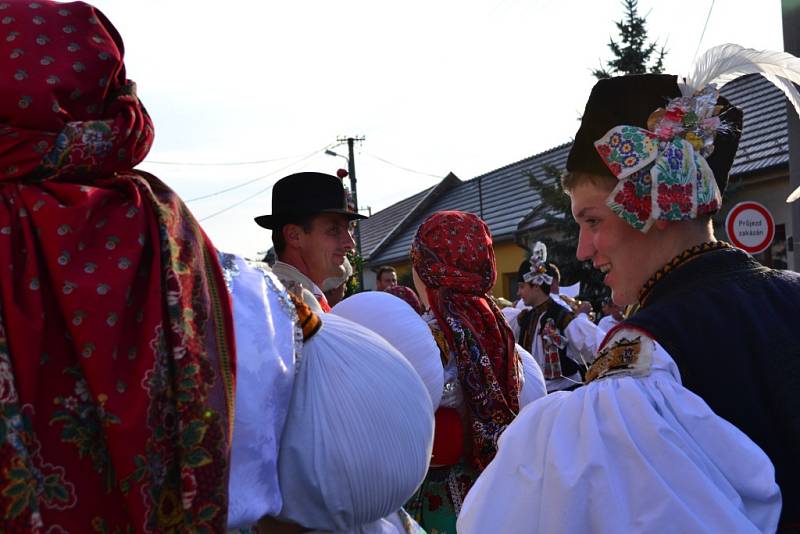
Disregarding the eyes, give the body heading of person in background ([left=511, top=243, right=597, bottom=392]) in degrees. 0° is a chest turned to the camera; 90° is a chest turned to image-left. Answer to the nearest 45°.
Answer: approximately 45°

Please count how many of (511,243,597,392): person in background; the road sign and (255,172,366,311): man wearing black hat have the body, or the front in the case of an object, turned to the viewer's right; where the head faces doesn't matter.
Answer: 1

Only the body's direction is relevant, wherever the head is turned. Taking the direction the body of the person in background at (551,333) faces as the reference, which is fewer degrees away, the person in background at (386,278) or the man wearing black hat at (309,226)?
the man wearing black hat

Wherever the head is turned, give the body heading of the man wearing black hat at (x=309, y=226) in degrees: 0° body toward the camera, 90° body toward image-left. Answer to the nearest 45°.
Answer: approximately 270°

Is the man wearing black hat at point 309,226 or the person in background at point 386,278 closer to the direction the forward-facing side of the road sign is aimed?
the man wearing black hat

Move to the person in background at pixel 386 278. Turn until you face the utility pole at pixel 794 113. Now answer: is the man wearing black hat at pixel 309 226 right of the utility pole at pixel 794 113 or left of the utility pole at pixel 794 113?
right

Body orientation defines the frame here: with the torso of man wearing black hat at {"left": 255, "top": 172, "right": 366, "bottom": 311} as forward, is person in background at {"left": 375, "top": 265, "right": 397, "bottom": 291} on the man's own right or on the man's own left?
on the man's own left

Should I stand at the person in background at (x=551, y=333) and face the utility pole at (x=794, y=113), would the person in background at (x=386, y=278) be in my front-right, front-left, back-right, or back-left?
back-left

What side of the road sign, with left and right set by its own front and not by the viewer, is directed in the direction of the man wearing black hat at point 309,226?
front

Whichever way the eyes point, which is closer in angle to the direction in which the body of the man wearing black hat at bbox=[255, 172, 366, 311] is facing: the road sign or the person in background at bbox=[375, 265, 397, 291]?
the road sign

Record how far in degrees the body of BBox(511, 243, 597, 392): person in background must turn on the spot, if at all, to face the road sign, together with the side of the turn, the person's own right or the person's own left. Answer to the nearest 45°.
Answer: approximately 180°

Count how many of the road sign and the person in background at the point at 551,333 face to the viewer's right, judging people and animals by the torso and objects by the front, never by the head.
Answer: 0

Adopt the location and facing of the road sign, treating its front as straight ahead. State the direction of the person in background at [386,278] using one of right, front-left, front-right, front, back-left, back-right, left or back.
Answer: right

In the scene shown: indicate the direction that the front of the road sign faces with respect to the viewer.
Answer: facing the viewer
